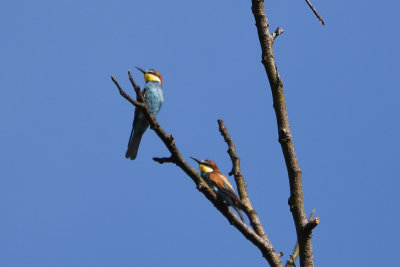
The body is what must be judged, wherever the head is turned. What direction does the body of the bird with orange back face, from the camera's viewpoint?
to the viewer's left
